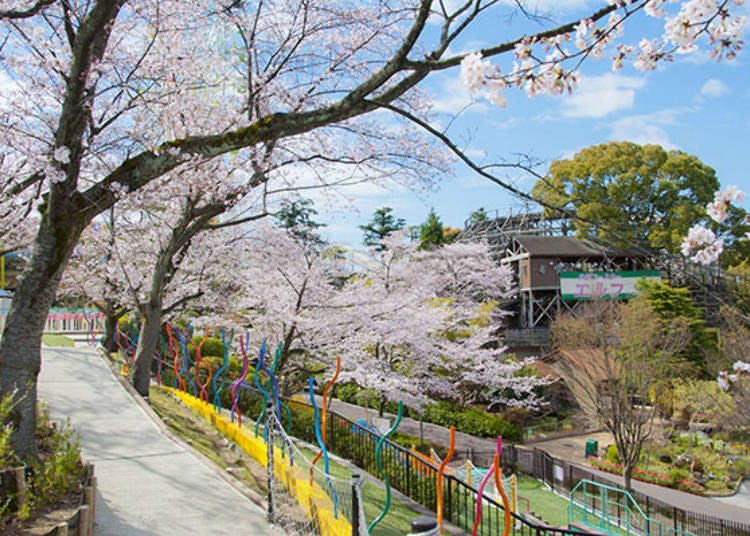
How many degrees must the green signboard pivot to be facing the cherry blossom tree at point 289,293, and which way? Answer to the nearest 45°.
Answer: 0° — it already faces it

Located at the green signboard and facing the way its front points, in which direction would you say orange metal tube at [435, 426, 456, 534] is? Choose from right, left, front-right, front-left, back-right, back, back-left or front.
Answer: front

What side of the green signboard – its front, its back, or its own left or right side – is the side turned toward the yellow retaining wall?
front

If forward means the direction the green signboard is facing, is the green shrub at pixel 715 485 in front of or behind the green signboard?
in front

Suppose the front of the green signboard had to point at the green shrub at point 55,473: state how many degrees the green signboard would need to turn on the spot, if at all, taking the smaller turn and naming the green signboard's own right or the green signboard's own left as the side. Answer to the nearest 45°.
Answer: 0° — it already faces it

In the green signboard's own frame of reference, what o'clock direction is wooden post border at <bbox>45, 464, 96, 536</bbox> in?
The wooden post border is roughly at 12 o'clock from the green signboard.

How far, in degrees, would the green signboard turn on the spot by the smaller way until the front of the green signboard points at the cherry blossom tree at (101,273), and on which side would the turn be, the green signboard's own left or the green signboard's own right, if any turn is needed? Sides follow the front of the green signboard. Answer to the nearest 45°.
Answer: approximately 45° to the green signboard's own right

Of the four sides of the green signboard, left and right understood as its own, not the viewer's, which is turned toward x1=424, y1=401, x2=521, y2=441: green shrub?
front

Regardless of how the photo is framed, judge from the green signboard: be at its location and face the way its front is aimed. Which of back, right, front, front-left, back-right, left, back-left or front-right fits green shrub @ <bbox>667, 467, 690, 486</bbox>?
front

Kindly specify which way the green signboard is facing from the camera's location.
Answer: facing the viewer

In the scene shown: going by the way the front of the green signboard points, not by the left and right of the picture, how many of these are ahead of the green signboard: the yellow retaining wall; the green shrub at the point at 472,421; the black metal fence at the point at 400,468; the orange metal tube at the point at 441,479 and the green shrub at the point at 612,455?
5

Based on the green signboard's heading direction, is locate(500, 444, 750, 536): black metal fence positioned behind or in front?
in front
